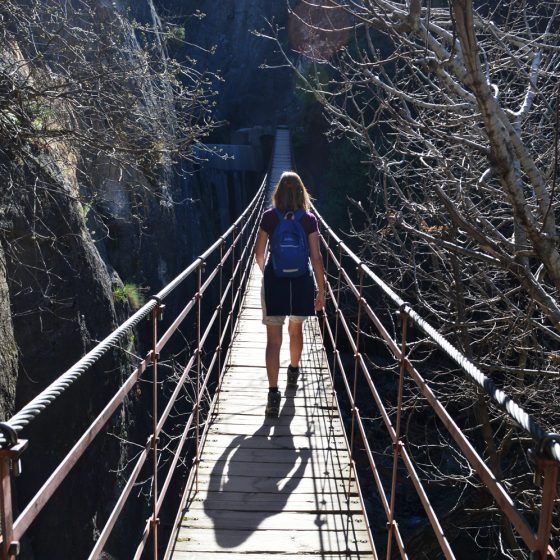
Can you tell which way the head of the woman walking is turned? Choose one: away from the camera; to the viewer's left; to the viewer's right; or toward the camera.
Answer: away from the camera

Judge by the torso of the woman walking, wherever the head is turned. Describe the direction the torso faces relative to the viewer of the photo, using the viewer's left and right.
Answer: facing away from the viewer
